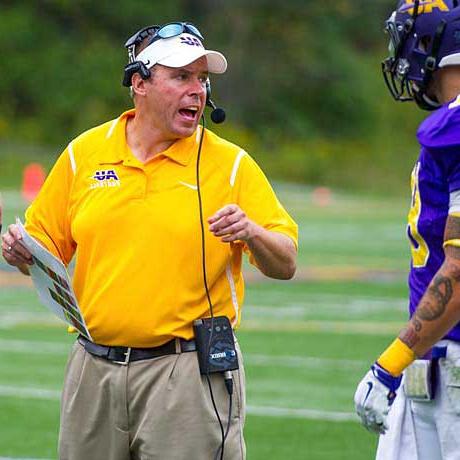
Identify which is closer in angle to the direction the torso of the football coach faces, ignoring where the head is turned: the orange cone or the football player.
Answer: the football player

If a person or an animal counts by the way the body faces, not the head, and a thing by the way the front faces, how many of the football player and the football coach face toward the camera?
1

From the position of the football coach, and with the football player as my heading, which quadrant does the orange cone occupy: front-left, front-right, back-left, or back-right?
back-left

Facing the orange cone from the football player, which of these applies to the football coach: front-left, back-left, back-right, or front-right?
front-left

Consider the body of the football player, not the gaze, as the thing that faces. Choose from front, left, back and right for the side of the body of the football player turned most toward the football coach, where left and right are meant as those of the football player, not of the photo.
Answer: front

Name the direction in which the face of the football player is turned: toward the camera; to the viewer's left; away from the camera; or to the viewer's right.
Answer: to the viewer's left

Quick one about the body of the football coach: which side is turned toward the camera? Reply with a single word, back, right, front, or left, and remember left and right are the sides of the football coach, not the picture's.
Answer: front

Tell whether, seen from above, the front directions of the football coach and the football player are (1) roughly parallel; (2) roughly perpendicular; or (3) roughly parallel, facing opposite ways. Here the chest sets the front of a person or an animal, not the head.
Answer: roughly perpendicular

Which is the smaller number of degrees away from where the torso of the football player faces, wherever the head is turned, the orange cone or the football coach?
the football coach

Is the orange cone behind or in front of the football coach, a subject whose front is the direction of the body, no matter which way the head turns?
behind

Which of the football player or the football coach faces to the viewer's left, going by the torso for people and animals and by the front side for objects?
the football player

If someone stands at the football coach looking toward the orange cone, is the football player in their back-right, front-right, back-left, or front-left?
back-right

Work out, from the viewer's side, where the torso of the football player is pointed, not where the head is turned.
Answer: to the viewer's left
